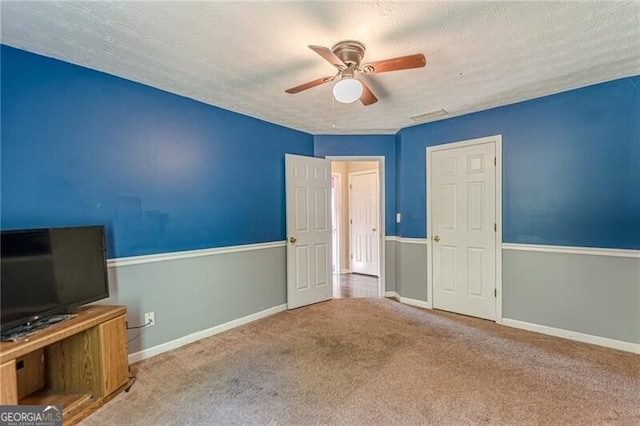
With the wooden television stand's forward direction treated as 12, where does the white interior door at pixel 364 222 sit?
The white interior door is roughly at 10 o'clock from the wooden television stand.

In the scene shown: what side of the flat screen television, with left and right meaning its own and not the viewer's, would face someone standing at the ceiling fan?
front

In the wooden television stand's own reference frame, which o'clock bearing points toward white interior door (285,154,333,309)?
The white interior door is roughly at 10 o'clock from the wooden television stand.

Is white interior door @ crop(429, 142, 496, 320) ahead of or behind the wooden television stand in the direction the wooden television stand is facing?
ahead

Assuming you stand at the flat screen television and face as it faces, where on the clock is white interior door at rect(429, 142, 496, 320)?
The white interior door is roughly at 11 o'clock from the flat screen television.

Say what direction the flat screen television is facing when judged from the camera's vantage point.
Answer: facing the viewer and to the right of the viewer

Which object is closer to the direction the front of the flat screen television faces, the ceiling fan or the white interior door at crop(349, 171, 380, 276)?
the ceiling fan

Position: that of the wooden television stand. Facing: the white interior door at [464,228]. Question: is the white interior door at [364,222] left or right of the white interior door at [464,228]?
left
